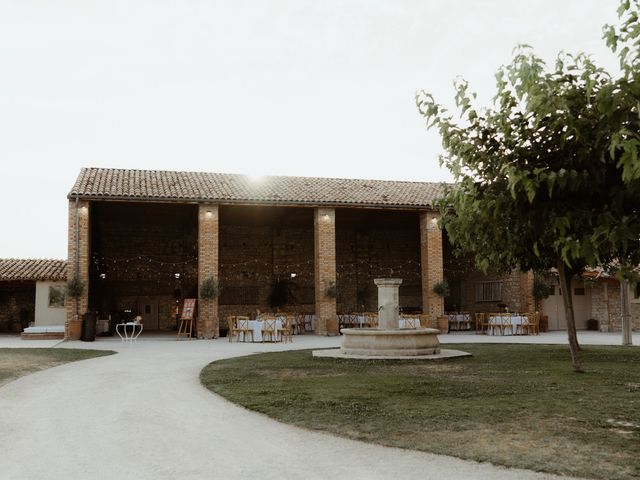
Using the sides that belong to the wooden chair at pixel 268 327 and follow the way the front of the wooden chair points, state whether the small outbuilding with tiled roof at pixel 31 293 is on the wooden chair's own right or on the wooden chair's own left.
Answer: on the wooden chair's own left

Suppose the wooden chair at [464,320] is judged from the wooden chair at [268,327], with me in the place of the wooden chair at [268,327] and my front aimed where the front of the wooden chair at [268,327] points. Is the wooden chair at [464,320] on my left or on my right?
on my right

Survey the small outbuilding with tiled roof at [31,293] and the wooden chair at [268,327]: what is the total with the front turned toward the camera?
1

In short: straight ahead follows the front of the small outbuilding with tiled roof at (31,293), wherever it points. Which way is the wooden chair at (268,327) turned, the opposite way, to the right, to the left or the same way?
the opposite way

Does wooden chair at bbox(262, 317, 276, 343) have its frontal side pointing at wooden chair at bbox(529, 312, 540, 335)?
no

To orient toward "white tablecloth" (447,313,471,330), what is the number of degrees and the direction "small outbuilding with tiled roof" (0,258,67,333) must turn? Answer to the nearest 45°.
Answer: approximately 90° to its left

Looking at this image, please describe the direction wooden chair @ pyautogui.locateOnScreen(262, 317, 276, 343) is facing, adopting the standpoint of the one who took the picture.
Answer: facing away from the viewer

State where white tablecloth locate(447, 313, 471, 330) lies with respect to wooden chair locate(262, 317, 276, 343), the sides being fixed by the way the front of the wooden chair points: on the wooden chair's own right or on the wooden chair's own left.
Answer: on the wooden chair's own right

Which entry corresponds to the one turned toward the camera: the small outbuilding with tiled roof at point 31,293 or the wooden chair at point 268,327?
the small outbuilding with tiled roof

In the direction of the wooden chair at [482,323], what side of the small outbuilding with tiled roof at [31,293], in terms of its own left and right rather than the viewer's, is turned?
left

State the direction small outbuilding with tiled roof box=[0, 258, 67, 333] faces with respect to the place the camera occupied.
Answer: facing the viewer

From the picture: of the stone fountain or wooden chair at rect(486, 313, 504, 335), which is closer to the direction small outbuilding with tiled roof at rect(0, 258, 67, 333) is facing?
the stone fountain

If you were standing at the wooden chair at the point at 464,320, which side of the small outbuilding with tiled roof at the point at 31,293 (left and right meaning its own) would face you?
left

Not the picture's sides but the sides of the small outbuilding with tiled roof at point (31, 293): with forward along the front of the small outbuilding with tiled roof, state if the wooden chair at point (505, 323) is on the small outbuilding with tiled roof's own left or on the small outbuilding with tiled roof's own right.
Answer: on the small outbuilding with tiled roof's own left
